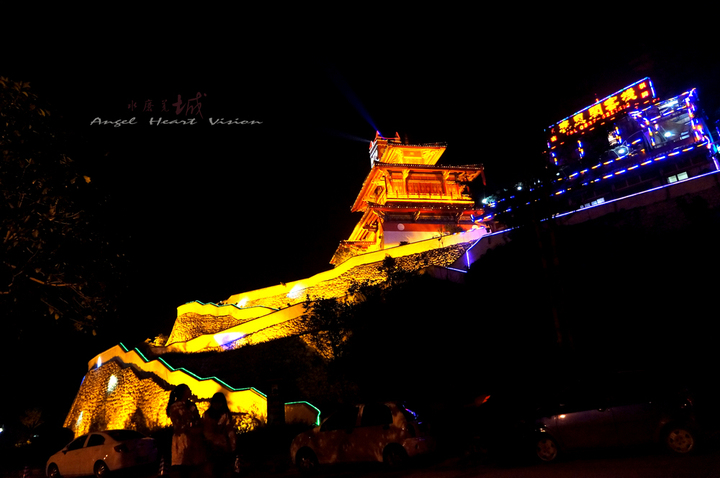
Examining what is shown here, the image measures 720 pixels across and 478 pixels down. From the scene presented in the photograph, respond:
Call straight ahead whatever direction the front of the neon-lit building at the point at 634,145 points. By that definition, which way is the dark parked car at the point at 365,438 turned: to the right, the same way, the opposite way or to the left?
to the right

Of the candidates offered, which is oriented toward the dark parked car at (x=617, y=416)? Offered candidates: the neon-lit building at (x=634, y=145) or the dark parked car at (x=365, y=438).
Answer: the neon-lit building

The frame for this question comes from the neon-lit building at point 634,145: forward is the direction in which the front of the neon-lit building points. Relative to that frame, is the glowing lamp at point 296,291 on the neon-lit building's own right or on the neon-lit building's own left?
on the neon-lit building's own right

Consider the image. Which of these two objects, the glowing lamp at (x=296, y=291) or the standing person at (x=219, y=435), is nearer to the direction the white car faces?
the glowing lamp

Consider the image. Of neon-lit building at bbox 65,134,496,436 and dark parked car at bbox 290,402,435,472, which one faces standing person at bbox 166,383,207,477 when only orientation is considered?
the neon-lit building

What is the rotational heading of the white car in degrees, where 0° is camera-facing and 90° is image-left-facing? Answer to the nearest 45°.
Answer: approximately 135°
